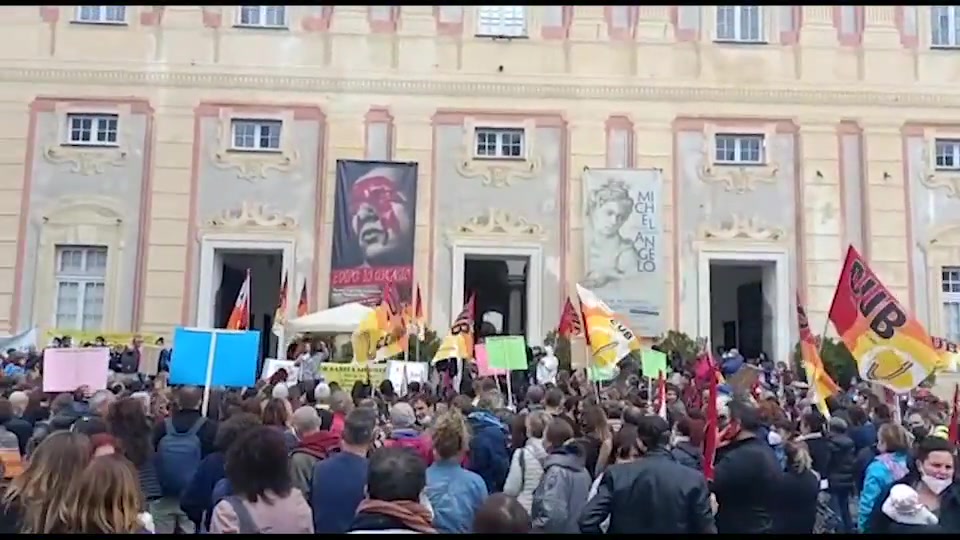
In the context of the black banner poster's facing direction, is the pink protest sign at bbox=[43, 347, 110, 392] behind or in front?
in front

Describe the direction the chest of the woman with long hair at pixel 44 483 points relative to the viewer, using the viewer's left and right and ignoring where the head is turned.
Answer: facing away from the viewer and to the right of the viewer

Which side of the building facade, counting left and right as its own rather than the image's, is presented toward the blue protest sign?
front

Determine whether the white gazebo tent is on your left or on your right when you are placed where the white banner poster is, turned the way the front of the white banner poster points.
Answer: on your right

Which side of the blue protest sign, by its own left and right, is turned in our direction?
back

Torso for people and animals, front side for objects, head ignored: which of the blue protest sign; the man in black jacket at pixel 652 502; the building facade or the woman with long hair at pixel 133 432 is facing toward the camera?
the building facade

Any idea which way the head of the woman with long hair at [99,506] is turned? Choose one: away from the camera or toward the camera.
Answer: away from the camera

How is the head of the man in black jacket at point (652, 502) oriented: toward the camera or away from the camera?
away from the camera

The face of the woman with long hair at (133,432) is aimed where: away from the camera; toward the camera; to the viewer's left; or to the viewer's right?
away from the camera

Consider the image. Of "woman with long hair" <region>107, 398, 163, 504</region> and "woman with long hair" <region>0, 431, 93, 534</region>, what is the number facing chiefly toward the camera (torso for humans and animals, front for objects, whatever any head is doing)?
0

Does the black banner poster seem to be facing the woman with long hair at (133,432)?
yes

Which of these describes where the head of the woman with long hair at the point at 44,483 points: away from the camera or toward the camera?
away from the camera

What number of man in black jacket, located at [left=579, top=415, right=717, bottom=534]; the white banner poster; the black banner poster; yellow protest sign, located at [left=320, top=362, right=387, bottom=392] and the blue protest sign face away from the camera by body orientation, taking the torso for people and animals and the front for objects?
2

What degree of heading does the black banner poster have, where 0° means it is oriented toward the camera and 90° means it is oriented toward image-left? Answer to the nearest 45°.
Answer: approximately 0°

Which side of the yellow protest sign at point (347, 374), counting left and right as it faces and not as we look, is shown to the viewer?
front

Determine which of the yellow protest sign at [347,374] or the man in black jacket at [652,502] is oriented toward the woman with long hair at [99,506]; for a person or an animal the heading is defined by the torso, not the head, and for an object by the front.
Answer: the yellow protest sign

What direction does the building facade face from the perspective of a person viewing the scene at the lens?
facing the viewer
